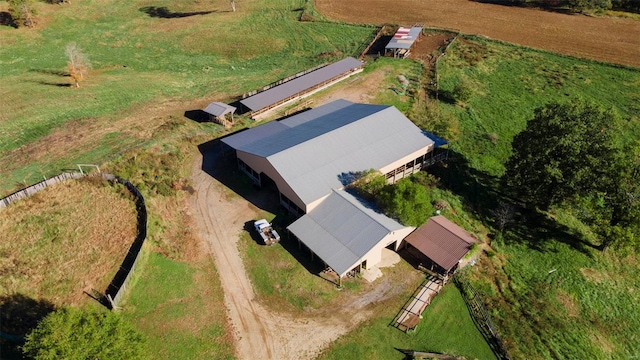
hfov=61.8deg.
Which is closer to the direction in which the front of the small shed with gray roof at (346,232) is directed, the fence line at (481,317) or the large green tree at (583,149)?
the fence line

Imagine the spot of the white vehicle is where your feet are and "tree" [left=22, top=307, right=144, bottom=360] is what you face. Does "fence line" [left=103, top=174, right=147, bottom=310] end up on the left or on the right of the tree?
right

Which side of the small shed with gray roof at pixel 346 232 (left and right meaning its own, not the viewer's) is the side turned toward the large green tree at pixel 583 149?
left
